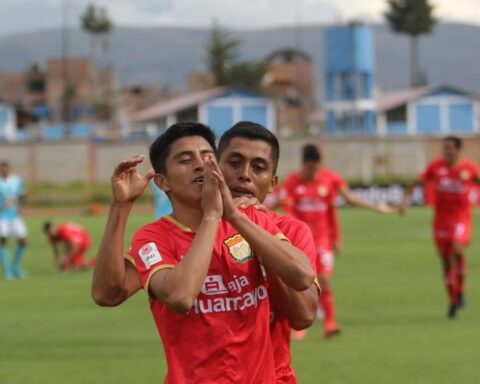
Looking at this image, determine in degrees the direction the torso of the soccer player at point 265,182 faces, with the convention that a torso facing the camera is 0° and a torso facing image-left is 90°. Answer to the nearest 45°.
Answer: approximately 45°

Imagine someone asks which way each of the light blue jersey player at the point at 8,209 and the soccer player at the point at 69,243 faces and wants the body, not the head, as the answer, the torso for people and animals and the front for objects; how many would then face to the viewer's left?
1

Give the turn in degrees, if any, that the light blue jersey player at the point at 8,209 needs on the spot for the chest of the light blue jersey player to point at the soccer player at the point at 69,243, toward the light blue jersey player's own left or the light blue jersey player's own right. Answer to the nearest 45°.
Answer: approximately 90° to the light blue jersey player's own left

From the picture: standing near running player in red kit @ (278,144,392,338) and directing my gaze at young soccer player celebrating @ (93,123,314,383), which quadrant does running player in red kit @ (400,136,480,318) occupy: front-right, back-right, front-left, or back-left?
back-left

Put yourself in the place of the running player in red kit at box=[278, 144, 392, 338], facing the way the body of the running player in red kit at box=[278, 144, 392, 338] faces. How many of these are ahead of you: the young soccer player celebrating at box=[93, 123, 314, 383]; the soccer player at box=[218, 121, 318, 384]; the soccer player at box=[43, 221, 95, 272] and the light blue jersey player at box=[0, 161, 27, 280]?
2

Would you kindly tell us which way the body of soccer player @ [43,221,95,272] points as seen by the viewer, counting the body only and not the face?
to the viewer's left

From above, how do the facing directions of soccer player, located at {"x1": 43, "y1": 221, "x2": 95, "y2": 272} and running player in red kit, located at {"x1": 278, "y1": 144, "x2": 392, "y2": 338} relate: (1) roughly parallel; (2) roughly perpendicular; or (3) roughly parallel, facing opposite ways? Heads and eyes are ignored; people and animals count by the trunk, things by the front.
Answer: roughly perpendicular
